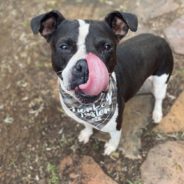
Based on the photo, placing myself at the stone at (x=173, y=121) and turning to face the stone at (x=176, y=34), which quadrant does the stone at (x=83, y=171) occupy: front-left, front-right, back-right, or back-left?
back-left

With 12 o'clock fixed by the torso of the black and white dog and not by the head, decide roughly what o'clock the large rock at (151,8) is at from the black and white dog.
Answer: The large rock is roughly at 5 o'clock from the black and white dog.

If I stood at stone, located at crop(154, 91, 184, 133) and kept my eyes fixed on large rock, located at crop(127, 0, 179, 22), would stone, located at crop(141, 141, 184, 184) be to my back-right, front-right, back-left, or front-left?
back-left

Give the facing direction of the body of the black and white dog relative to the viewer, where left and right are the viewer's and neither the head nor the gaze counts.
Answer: facing the viewer and to the left of the viewer
